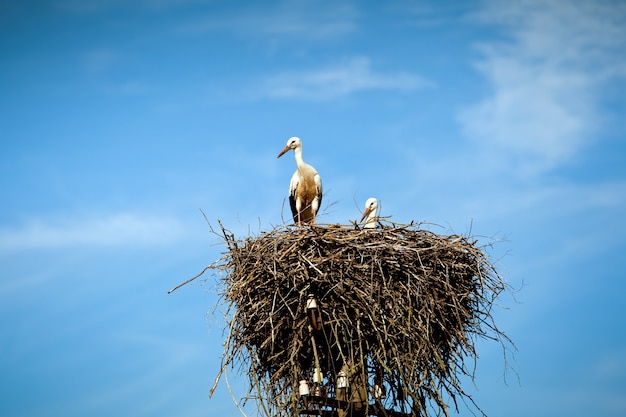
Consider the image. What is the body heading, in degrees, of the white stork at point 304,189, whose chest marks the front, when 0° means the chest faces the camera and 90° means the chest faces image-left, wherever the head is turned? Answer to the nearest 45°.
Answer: approximately 0°
